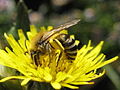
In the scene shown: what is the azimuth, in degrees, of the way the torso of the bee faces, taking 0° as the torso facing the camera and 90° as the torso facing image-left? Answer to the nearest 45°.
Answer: approximately 90°

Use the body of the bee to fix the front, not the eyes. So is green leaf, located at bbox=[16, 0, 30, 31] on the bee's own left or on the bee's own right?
on the bee's own right
